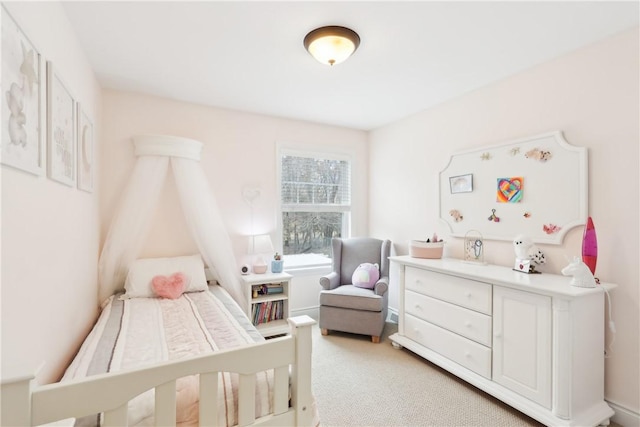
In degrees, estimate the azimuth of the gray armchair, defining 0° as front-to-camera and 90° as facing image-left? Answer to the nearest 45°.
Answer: approximately 45°

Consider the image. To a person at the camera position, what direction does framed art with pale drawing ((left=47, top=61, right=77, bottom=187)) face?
facing to the right of the viewer

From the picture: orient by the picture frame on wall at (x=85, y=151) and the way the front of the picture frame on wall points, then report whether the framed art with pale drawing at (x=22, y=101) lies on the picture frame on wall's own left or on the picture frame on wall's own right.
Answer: on the picture frame on wall's own right

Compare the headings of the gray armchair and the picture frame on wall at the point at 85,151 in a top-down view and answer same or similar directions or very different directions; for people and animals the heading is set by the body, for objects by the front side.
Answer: very different directions

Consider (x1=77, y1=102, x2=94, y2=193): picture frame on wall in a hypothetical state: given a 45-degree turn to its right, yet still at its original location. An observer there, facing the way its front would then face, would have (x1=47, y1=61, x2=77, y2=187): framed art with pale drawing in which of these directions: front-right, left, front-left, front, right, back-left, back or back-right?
front-right

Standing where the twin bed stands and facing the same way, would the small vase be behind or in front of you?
behind

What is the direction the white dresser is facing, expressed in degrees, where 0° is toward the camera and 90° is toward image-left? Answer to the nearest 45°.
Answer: approximately 45°

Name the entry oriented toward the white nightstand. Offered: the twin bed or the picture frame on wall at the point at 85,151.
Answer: the picture frame on wall

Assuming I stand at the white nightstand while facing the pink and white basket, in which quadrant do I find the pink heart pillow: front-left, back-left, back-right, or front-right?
back-right

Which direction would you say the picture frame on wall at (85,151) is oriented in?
to the viewer's right

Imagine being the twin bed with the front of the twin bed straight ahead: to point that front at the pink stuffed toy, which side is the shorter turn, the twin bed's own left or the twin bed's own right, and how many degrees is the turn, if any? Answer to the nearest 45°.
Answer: approximately 135° to the twin bed's own left
